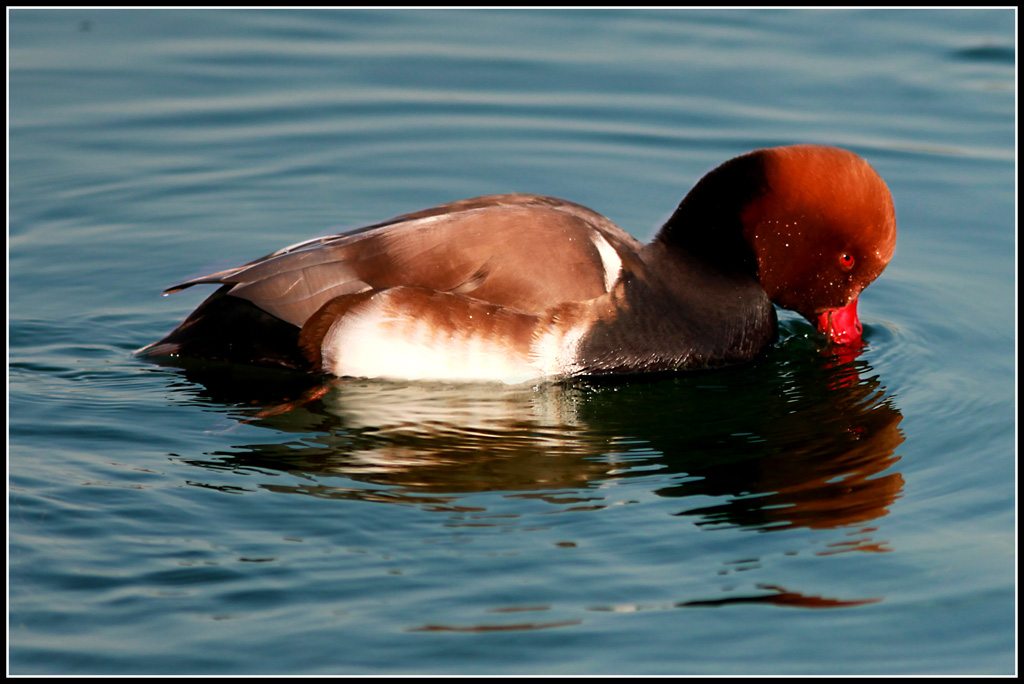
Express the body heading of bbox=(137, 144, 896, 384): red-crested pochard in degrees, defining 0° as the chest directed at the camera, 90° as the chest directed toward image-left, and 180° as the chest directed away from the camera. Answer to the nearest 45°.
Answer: approximately 270°
